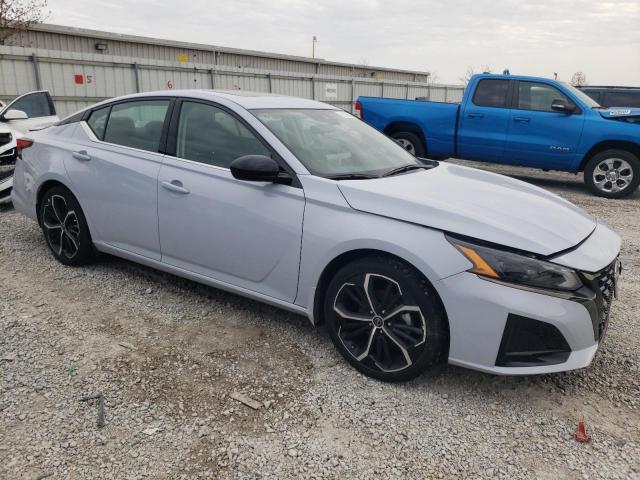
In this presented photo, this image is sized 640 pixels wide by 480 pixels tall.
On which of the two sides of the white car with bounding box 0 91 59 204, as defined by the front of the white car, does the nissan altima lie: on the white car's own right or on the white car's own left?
on the white car's own left

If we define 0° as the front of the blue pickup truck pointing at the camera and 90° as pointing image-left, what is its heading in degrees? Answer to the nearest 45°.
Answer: approximately 270°

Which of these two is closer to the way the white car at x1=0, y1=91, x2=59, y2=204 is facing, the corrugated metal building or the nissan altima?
the nissan altima

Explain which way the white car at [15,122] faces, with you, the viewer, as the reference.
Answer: facing the viewer and to the left of the viewer

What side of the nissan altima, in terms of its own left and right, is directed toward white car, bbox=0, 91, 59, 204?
back

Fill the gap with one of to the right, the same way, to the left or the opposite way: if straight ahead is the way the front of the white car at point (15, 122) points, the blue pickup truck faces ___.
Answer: to the left

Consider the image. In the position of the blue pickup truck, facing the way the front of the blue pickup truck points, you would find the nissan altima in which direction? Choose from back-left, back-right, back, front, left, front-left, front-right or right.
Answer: right

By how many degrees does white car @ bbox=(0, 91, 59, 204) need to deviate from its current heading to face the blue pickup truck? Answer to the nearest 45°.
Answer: approximately 135° to its left

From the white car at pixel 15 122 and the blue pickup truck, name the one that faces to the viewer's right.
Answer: the blue pickup truck

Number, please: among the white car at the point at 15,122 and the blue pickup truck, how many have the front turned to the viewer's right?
1

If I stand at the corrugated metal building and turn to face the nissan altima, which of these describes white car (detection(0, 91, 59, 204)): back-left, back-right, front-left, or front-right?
front-right

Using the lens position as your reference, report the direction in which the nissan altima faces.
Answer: facing the viewer and to the right of the viewer

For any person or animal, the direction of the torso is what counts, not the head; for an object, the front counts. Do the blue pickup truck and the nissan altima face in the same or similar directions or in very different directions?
same or similar directions

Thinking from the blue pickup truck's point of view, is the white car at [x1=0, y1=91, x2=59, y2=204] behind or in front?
behind

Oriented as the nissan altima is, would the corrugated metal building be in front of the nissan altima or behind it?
behind

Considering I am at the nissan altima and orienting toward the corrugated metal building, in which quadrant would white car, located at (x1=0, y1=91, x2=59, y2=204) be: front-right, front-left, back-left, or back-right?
front-left
